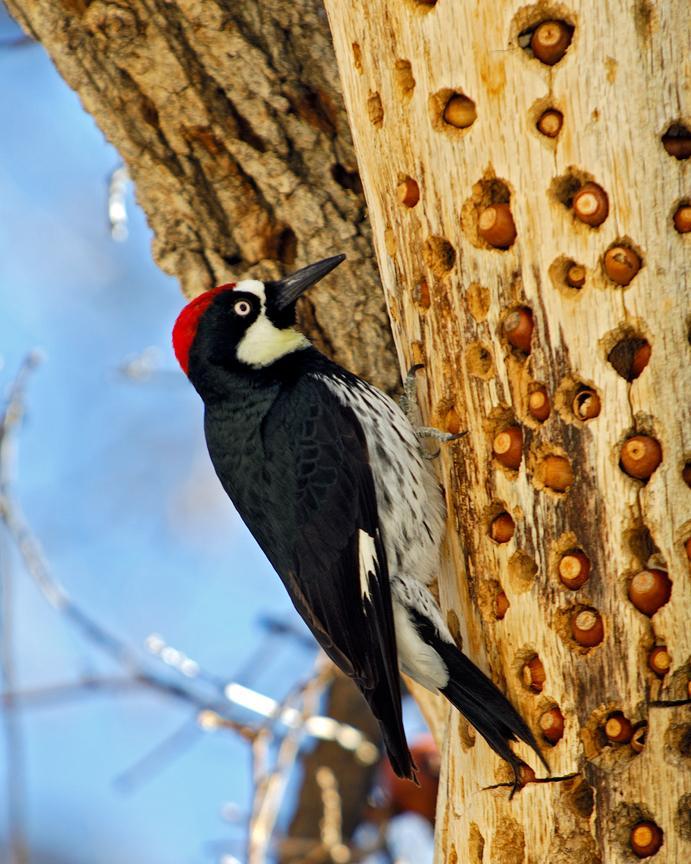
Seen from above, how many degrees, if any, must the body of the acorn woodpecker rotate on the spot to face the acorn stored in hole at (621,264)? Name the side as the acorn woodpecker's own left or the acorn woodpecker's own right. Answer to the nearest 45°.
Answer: approximately 45° to the acorn woodpecker's own right

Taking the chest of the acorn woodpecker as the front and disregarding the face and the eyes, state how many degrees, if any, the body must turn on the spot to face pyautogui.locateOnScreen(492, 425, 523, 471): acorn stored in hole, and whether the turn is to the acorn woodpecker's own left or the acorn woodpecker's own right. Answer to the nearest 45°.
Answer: approximately 45° to the acorn woodpecker's own right

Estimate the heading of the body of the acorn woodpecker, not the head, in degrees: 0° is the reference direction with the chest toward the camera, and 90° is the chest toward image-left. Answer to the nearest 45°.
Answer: approximately 270°

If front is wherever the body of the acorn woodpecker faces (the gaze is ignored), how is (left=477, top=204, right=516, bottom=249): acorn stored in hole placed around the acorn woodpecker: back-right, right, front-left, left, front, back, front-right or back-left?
front-right

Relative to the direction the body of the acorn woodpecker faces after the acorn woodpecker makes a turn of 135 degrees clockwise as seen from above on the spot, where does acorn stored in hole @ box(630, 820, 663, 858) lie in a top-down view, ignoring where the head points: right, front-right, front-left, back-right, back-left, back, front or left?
left
